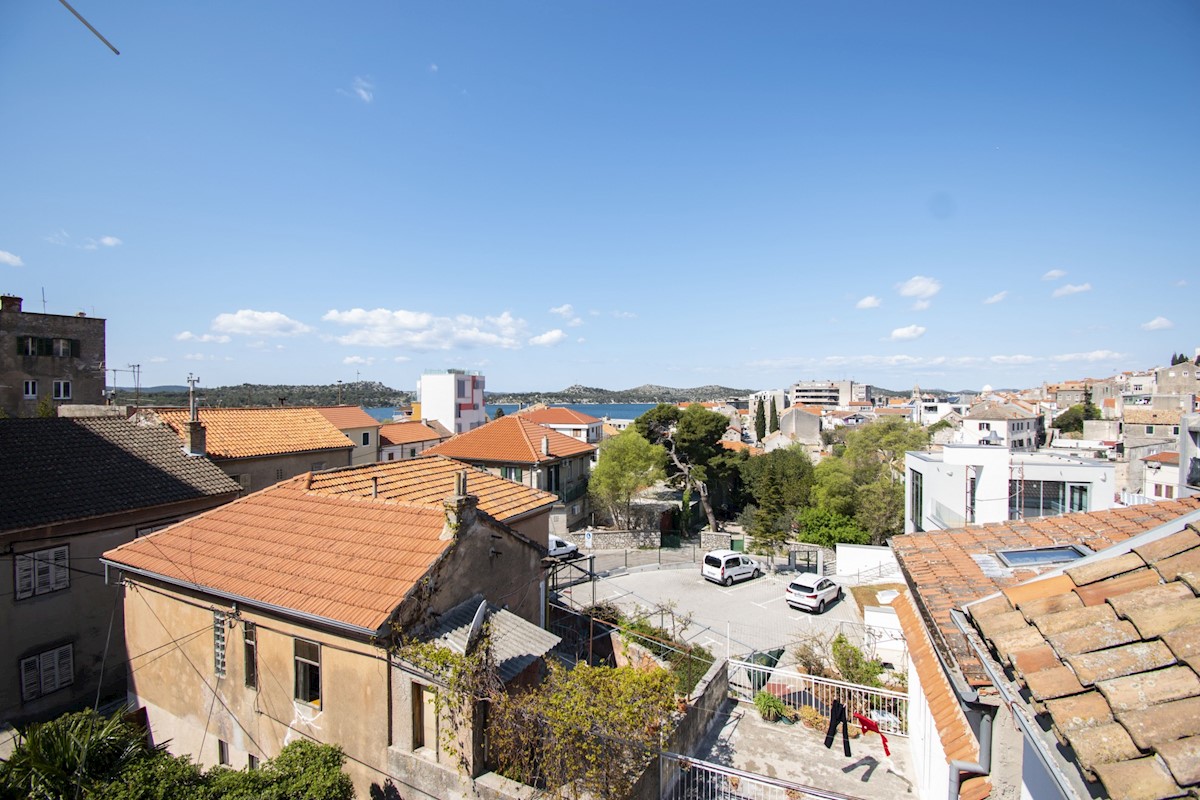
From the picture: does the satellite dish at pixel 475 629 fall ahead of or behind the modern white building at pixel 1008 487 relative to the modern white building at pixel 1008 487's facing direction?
ahead

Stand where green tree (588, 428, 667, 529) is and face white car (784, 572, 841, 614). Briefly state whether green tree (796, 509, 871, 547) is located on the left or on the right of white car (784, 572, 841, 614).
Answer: left

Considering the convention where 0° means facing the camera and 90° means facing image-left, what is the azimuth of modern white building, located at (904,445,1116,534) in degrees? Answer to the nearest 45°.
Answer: approximately 0°

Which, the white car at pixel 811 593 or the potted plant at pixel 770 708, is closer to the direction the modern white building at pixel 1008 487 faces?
the potted plant

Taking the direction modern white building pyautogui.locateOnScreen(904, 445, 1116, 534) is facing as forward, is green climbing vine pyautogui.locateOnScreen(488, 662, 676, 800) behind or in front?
in front

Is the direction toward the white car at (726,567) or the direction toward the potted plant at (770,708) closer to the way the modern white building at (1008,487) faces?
the potted plant

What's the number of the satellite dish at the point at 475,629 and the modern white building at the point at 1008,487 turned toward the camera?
1
